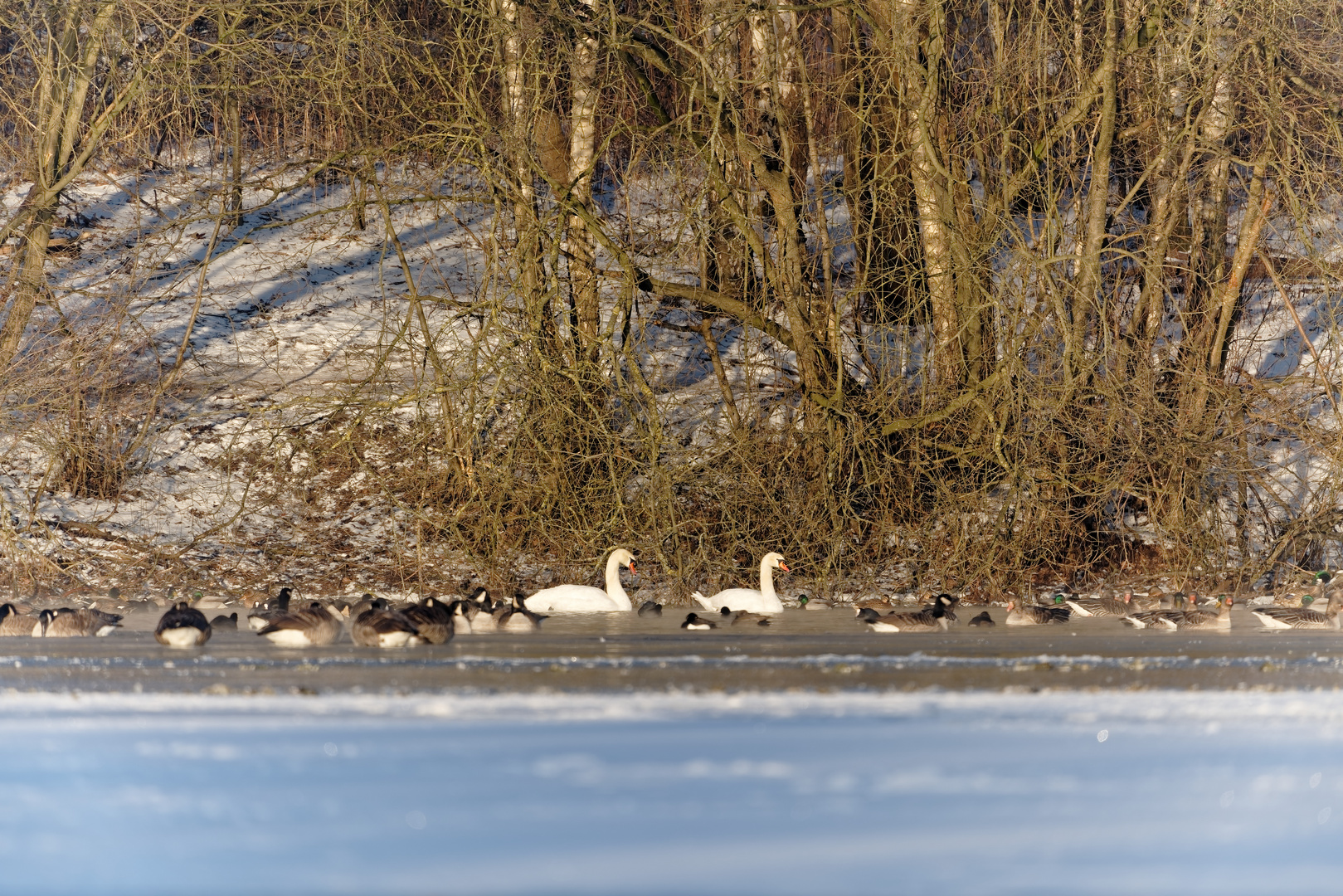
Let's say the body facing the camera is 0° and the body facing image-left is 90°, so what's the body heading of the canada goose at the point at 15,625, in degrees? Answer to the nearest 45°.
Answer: approximately 90°

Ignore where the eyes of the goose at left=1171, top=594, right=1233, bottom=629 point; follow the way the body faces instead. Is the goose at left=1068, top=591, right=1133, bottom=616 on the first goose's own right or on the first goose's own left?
on the first goose's own left

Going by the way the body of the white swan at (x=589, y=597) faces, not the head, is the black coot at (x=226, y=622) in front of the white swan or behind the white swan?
behind

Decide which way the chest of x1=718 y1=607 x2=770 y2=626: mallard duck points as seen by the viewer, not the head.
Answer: to the viewer's left

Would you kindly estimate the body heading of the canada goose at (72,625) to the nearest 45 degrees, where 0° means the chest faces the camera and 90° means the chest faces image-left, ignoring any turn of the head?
approximately 90°

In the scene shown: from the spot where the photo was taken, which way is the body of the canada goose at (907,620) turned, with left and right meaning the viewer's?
facing to the right of the viewer
